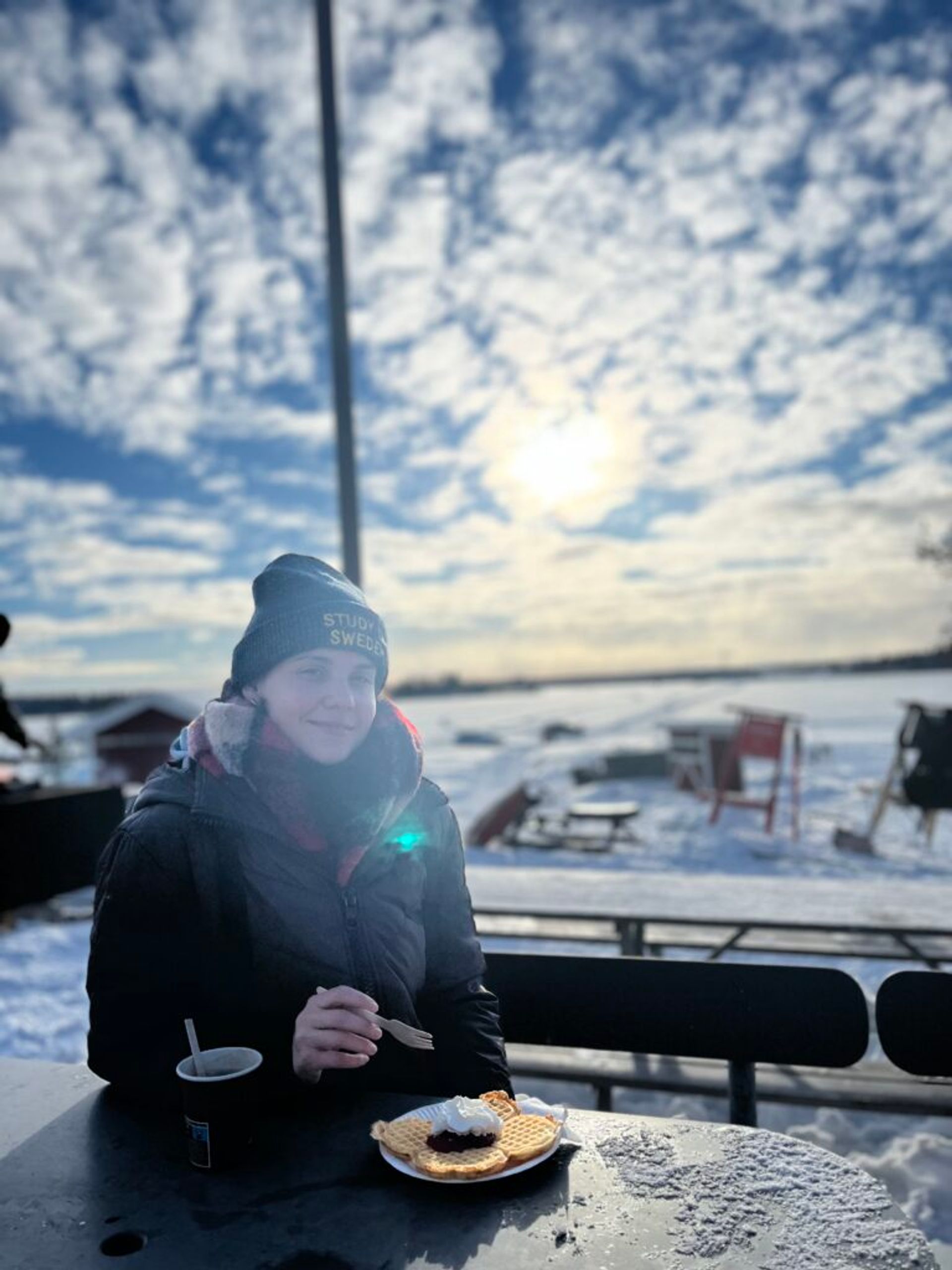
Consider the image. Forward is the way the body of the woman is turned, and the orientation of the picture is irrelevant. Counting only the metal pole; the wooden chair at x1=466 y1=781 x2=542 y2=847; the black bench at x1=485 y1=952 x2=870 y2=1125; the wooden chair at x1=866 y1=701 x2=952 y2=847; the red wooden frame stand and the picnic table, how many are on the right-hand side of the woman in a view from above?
0

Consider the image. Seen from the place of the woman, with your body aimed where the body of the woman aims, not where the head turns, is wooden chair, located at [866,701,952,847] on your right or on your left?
on your left

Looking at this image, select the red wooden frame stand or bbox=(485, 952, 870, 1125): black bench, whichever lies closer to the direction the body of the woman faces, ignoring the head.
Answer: the black bench

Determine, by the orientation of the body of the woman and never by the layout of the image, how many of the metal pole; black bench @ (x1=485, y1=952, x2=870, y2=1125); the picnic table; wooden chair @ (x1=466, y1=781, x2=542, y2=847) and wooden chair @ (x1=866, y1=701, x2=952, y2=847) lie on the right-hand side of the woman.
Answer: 0

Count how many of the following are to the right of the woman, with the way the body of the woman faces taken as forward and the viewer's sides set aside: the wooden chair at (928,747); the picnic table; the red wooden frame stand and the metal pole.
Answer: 0

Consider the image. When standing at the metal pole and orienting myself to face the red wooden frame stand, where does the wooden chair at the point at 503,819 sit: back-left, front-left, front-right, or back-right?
front-left

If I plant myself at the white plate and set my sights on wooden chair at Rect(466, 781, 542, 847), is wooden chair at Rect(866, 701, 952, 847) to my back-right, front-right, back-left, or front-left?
front-right

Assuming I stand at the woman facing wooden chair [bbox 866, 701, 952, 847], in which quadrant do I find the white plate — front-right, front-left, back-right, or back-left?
back-right

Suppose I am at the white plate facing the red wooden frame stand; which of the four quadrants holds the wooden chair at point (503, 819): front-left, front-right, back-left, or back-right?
front-left

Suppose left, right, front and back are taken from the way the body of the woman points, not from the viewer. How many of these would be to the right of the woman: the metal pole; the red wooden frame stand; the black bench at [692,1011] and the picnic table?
0

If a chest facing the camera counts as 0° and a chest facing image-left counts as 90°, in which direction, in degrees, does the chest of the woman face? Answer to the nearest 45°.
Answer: approximately 315°

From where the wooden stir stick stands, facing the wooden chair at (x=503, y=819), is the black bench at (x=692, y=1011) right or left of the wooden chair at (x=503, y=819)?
right

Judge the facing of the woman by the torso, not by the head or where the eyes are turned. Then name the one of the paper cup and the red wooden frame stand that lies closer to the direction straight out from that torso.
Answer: the paper cup

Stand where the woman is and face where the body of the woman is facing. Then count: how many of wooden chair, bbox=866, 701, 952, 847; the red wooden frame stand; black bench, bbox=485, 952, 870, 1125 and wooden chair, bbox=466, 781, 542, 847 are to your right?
0

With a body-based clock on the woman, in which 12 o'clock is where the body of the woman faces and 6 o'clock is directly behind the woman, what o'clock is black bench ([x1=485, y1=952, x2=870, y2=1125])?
The black bench is roughly at 10 o'clock from the woman.

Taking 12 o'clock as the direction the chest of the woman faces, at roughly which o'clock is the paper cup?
The paper cup is roughly at 2 o'clock from the woman.

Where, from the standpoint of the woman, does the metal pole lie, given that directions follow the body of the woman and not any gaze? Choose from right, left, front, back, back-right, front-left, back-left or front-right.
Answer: back-left

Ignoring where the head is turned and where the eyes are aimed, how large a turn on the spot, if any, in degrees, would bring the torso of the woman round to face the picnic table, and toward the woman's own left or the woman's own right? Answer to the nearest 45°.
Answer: approximately 90° to the woman's own left
